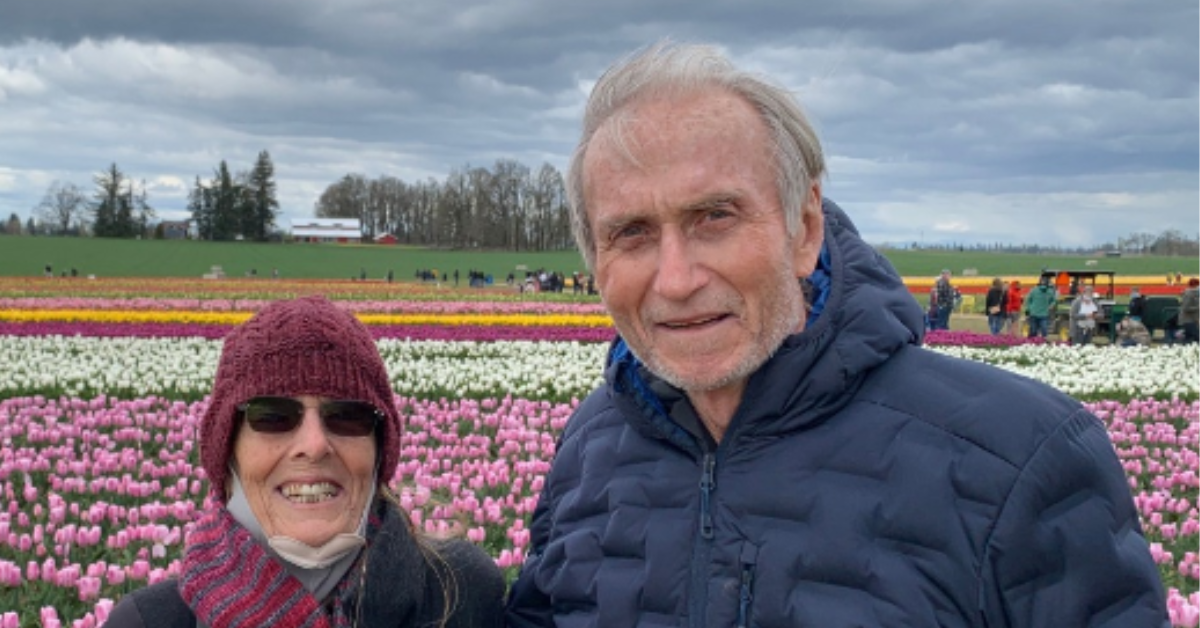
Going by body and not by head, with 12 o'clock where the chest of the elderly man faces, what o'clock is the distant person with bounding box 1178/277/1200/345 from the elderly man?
The distant person is roughly at 5 o'clock from the elderly man.

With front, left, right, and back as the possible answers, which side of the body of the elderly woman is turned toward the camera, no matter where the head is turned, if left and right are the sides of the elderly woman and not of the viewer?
front

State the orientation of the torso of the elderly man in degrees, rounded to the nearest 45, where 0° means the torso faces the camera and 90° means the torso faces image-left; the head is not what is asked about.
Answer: approximately 45°

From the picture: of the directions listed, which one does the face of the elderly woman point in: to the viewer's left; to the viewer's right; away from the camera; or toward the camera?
toward the camera

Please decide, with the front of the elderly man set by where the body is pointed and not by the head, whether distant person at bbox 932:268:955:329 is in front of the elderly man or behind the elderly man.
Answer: behind

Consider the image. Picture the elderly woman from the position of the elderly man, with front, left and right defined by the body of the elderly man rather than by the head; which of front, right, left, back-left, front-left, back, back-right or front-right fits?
front-right
